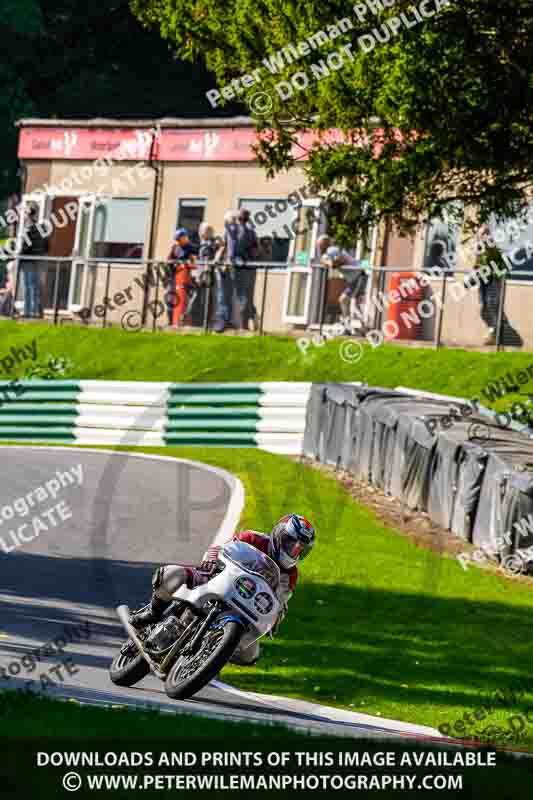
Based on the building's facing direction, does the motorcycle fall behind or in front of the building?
in front

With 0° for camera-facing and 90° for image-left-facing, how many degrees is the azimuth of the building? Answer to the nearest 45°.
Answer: approximately 0°

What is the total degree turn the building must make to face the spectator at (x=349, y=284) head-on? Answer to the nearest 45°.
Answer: approximately 45° to its left

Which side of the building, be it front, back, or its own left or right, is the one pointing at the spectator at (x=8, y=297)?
right

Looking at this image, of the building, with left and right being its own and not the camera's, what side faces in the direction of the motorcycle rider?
front

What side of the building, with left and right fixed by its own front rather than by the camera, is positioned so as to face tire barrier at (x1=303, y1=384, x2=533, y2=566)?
front
